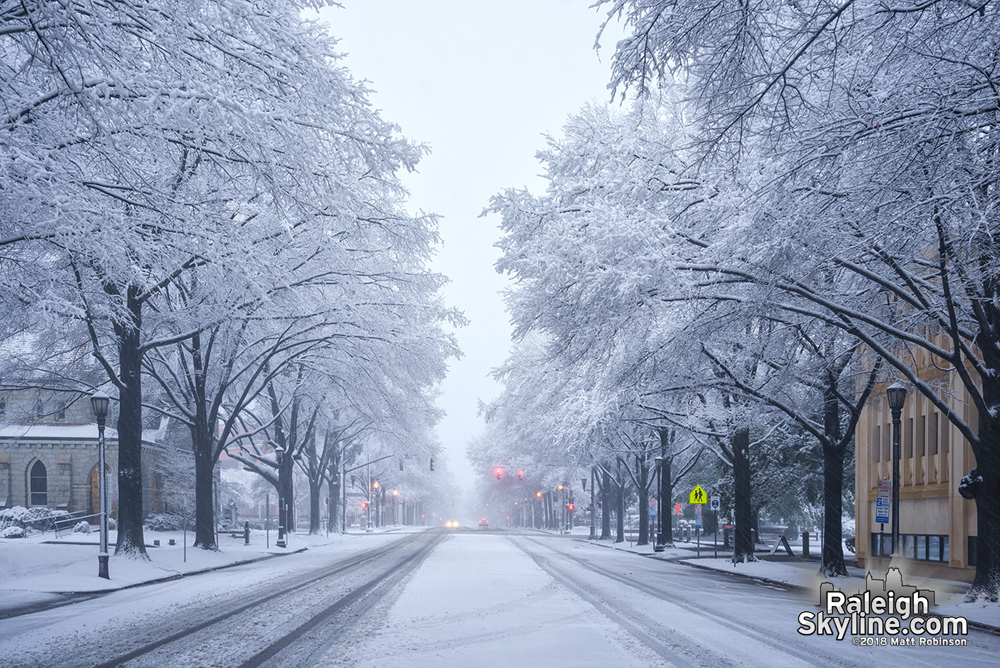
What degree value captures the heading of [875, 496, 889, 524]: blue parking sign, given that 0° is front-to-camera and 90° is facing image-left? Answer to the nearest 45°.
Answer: approximately 0°
